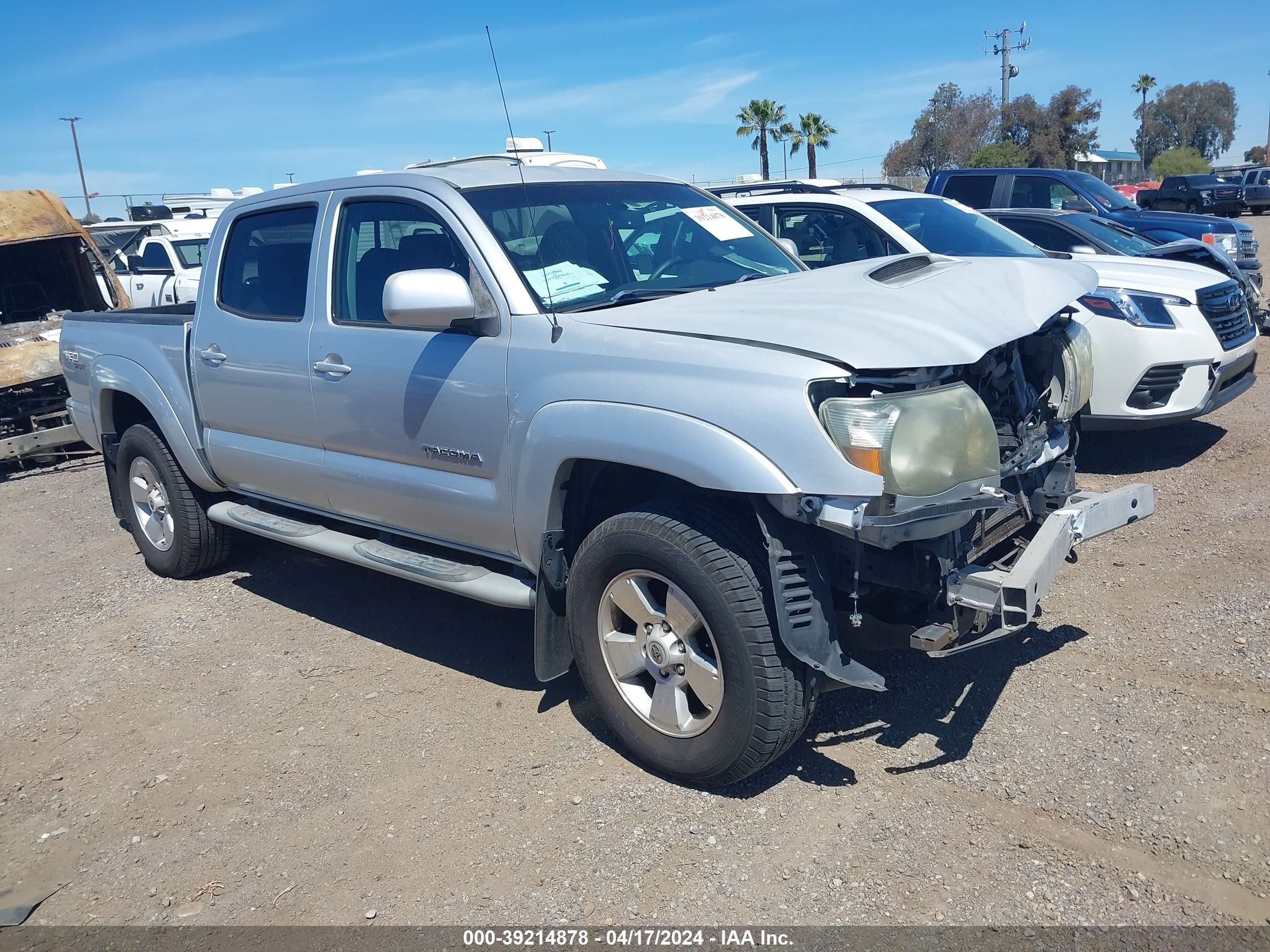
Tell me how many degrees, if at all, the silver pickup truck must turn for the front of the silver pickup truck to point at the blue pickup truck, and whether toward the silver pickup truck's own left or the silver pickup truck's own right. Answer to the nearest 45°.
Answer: approximately 90° to the silver pickup truck's own left

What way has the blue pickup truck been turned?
to the viewer's right

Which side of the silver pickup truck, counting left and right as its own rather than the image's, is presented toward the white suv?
left

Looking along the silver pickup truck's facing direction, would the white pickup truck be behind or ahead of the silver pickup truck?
behind

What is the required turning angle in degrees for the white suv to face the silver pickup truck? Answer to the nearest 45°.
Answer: approximately 90° to its right

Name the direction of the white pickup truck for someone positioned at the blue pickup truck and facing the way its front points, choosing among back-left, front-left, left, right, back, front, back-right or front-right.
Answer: back
